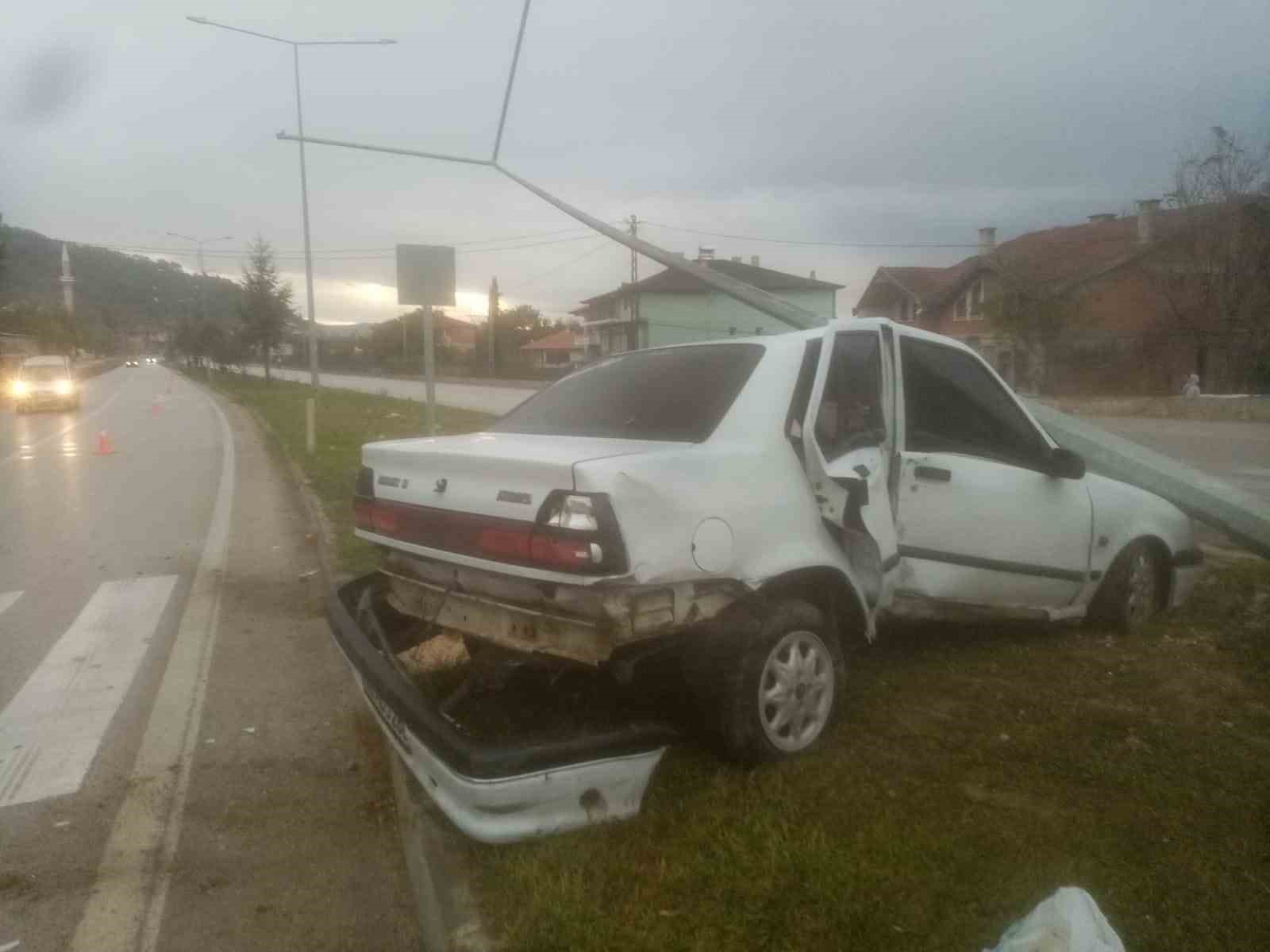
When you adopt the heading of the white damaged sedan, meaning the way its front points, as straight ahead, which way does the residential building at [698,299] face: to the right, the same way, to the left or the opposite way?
the opposite way

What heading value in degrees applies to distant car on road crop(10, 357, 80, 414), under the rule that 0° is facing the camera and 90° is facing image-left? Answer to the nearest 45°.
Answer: approximately 0°

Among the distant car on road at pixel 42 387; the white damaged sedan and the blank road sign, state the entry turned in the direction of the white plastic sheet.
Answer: the distant car on road

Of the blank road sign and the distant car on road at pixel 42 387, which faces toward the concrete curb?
the distant car on road

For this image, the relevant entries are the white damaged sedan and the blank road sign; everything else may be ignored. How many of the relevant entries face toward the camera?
0

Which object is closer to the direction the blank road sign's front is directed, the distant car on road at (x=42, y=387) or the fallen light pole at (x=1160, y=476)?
the distant car on road

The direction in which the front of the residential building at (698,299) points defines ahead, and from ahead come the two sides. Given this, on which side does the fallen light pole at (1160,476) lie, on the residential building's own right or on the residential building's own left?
on the residential building's own left

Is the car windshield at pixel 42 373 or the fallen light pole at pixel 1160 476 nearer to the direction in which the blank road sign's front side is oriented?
the car windshield

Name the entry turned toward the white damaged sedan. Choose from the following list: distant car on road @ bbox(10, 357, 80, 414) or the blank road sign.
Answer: the distant car on road

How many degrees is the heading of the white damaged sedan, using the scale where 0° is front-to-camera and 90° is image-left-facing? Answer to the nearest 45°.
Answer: approximately 225°

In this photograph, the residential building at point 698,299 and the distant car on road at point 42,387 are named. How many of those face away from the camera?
0

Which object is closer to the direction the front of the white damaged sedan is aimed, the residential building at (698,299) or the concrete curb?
the residential building

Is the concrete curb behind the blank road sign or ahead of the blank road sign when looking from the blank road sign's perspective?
behind

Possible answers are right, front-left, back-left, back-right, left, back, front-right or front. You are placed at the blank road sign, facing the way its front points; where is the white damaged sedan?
back
